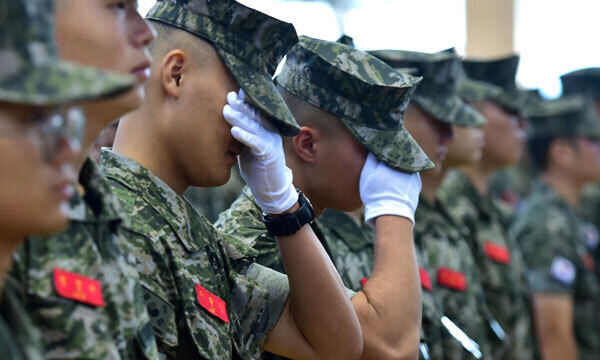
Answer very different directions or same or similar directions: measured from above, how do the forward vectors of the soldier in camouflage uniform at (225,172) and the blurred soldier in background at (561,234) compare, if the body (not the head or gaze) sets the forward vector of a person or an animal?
same or similar directions

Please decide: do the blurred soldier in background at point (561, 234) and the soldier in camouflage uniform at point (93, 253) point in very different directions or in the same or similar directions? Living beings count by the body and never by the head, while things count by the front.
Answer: same or similar directions

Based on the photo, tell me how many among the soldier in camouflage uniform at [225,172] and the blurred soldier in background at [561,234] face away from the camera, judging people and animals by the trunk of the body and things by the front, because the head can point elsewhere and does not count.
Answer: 0
